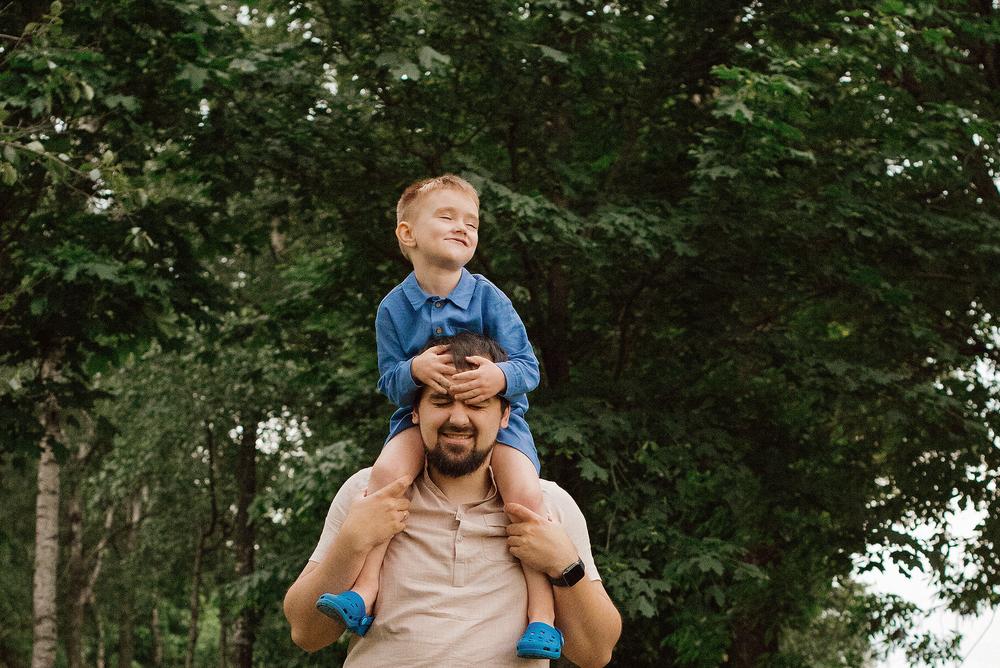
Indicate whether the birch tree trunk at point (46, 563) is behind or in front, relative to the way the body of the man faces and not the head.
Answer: behind

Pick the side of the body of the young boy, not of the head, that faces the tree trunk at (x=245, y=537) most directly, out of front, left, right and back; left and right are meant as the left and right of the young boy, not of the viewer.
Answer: back

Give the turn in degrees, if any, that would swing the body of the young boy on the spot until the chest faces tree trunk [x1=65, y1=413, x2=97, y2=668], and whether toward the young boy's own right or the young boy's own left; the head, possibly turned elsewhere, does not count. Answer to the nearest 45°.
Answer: approximately 180°

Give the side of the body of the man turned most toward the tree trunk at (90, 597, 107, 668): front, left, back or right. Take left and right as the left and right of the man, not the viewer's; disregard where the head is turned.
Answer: back

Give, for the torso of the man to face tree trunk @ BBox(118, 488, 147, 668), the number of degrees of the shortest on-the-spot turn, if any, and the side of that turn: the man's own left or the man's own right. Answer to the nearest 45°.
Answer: approximately 180°

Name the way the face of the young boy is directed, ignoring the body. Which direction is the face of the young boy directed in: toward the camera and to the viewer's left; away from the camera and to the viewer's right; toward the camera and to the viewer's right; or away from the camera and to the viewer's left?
toward the camera and to the viewer's right

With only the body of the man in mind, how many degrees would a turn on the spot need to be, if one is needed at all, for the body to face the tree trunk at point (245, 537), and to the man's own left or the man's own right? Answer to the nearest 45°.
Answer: approximately 180°

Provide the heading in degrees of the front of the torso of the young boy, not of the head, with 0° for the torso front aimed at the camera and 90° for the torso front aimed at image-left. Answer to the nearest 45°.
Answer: approximately 0°

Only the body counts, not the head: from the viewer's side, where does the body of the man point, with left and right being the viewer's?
facing the viewer

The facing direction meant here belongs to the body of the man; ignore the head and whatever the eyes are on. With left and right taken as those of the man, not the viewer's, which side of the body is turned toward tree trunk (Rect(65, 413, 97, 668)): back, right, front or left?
back

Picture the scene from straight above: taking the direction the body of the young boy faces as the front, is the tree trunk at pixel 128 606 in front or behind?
behind

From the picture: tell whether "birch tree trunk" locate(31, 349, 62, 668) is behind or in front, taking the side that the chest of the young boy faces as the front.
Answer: behind

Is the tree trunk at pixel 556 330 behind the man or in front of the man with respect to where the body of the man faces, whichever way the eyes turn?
behind
